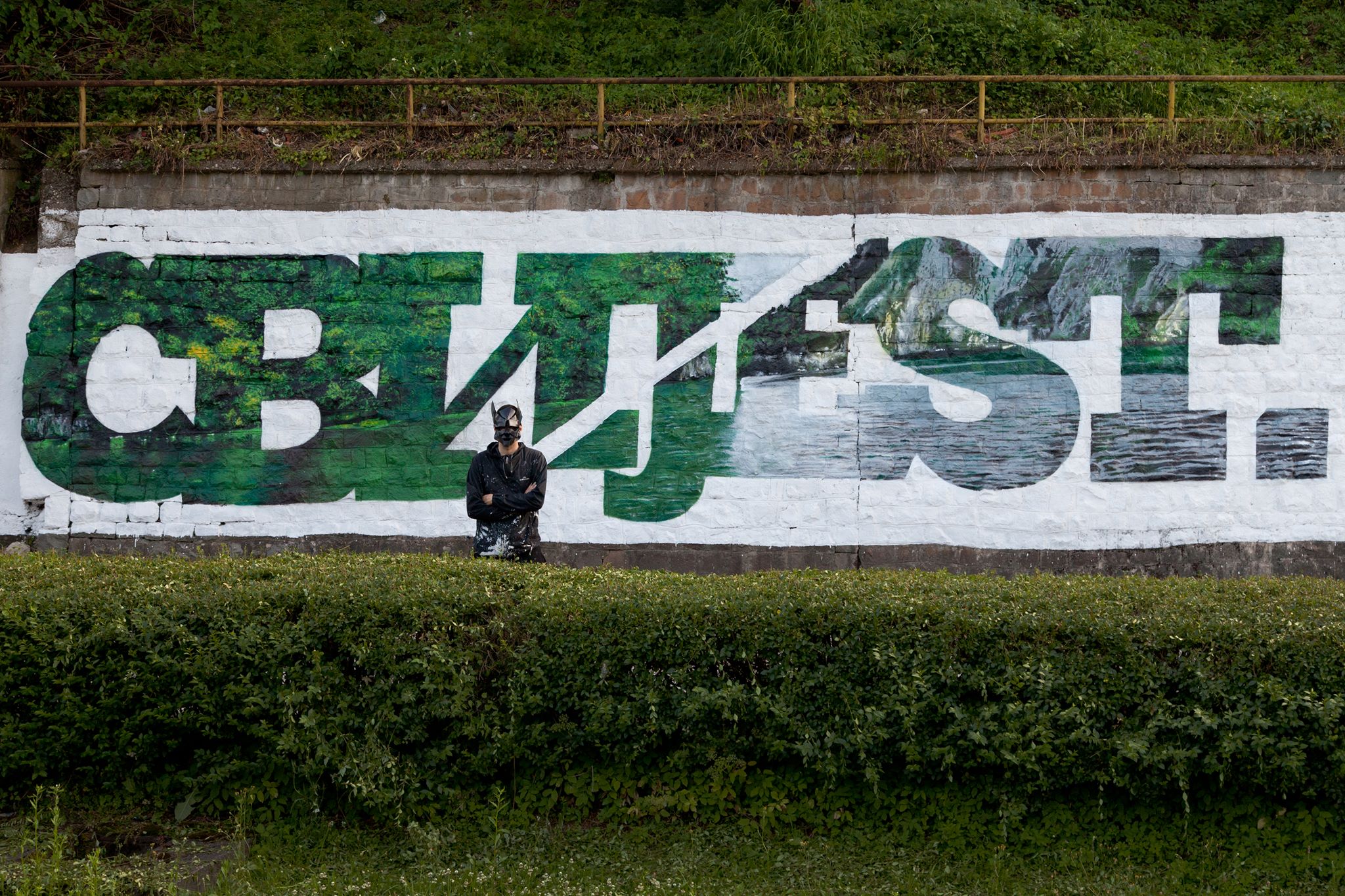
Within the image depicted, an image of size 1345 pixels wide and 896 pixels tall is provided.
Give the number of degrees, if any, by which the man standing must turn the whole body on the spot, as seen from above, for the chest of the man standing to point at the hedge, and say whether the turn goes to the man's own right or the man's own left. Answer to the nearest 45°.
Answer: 0° — they already face it

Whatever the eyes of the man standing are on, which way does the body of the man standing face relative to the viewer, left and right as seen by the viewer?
facing the viewer
